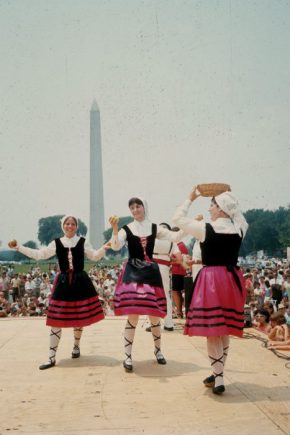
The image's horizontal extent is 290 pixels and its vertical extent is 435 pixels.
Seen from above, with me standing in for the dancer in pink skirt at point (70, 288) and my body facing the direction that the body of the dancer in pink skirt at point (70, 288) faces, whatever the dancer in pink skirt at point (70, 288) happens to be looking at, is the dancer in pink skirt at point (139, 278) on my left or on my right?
on my left

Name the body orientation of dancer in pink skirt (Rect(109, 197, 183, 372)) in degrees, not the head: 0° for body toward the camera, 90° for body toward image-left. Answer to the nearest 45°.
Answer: approximately 0°

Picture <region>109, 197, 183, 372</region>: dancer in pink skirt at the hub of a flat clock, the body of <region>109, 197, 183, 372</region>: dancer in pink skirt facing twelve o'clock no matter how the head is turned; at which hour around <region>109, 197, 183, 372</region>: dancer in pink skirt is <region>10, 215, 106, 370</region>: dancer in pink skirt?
<region>10, 215, 106, 370</region>: dancer in pink skirt is roughly at 4 o'clock from <region>109, 197, 183, 372</region>: dancer in pink skirt.

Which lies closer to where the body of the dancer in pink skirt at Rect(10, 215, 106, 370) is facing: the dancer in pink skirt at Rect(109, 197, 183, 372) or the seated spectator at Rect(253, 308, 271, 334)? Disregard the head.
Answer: the dancer in pink skirt

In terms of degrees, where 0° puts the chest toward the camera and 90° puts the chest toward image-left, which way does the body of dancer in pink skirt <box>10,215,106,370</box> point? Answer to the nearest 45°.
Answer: approximately 0°

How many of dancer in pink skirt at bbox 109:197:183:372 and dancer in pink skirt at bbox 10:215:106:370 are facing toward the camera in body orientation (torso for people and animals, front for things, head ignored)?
2
